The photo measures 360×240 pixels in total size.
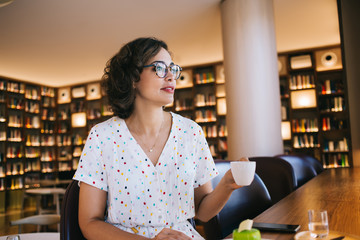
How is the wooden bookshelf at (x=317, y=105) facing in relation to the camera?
toward the camera

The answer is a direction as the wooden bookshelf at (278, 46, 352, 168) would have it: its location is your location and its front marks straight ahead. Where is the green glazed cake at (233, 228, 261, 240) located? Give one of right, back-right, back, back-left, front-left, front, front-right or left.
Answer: front

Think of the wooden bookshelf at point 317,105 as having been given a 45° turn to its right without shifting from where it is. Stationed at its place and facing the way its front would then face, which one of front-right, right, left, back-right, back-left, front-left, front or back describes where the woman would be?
front-left

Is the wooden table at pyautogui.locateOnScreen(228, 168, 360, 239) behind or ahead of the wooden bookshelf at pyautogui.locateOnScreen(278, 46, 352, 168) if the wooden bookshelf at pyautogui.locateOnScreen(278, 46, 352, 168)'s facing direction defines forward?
ahead

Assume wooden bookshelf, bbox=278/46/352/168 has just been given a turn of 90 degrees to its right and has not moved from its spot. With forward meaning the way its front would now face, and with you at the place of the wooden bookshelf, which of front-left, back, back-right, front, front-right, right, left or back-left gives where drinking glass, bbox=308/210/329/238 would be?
left

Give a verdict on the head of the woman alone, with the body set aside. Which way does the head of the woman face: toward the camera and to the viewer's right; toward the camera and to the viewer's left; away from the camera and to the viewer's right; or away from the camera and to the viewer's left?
toward the camera and to the viewer's right
